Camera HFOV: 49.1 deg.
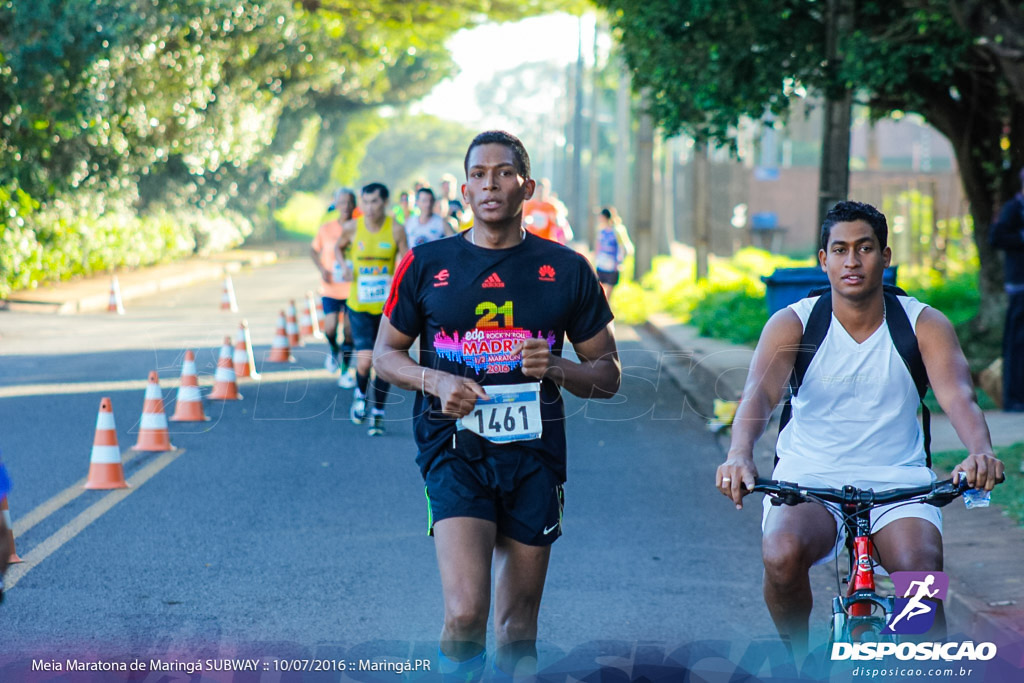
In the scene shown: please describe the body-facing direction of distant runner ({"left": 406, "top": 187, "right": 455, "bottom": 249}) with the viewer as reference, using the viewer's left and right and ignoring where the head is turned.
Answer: facing the viewer

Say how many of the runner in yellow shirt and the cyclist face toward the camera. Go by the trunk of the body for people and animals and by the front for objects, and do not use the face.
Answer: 2

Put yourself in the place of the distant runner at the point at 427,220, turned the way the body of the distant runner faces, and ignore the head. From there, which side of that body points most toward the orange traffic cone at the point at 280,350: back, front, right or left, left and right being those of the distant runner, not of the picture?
right

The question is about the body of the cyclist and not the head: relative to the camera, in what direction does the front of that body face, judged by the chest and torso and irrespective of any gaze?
toward the camera

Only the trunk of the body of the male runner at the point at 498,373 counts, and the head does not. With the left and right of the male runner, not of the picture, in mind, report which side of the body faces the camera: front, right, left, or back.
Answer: front

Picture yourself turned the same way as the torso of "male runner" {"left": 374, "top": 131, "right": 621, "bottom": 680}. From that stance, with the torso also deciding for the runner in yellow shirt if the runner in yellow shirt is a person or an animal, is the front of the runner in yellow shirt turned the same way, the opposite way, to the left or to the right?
the same way

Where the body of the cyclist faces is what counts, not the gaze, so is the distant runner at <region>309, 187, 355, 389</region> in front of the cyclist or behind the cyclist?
behind

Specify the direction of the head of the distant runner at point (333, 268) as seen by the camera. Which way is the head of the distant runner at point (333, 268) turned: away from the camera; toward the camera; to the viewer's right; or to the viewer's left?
toward the camera

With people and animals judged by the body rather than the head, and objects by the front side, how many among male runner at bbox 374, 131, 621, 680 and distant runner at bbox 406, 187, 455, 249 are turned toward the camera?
2

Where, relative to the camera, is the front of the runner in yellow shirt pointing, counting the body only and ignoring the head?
toward the camera

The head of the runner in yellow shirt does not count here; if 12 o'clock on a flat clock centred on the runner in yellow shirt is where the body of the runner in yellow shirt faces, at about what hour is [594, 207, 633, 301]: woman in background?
The woman in background is roughly at 7 o'clock from the runner in yellow shirt.

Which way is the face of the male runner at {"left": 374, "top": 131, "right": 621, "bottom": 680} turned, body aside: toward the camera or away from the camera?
toward the camera

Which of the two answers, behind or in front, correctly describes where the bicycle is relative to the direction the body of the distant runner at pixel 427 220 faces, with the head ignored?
in front

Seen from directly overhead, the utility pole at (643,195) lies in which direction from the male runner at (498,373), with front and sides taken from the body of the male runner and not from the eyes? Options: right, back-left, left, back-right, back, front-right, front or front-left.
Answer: back

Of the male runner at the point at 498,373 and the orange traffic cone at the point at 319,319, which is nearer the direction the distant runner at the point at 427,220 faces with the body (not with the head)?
the male runner

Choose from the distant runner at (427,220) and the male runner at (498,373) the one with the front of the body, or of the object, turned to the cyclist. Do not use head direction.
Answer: the distant runner
